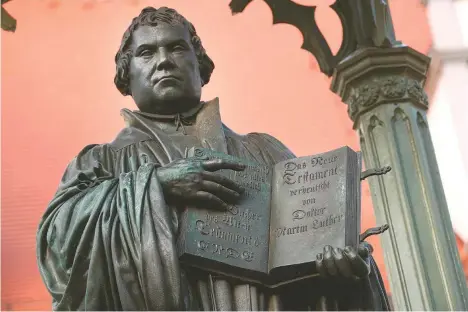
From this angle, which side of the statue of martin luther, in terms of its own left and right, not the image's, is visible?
front

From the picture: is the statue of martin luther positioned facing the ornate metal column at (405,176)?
no
